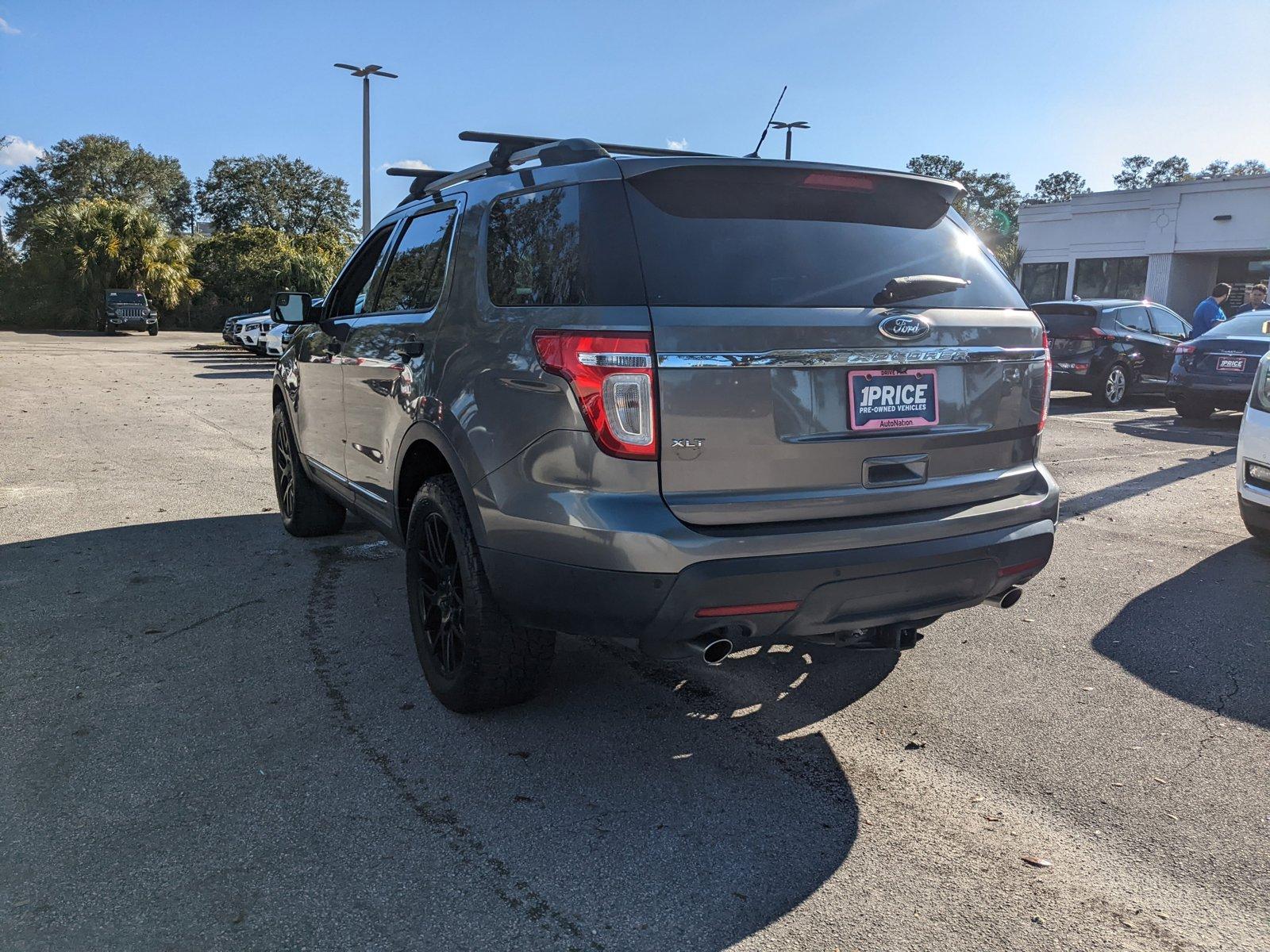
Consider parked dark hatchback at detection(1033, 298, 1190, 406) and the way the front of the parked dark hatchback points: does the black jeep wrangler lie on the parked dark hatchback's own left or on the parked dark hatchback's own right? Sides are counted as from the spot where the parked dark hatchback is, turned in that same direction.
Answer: on the parked dark hatchback's own left

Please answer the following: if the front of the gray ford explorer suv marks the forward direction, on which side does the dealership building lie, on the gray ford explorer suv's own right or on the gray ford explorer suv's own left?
on the gray ford explorer suv's own right

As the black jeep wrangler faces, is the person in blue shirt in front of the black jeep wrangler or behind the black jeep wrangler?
in front

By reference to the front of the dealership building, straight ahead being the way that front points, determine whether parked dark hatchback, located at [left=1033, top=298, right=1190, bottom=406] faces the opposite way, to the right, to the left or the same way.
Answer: the opposite way

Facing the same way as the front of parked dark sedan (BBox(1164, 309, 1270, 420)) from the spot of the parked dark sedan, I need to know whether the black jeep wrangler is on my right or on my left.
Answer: on my left

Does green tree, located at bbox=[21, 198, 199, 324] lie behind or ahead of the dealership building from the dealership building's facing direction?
ahead

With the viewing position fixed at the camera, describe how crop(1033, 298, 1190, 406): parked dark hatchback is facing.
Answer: facing away from the viewer and to the right of the viewer

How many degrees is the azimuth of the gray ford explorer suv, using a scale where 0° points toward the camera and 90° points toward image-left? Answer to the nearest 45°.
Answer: approximately 135°

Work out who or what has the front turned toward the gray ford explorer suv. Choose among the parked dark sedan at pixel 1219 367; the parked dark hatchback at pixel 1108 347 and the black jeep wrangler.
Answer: the black jeep wrangler

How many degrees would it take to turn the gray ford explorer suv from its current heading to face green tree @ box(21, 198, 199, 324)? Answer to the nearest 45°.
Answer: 0° — it already faces it

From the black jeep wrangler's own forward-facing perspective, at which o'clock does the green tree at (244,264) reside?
The green tree is roughly at 7 o'clock from the black jeep wrangler.

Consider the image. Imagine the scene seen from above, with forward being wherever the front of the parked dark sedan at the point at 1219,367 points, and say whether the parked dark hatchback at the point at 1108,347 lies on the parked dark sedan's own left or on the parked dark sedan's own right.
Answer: on the parked dark sedan's own left

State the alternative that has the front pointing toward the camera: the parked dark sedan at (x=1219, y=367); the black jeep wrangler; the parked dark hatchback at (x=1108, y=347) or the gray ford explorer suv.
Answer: the black jeep wrangler
